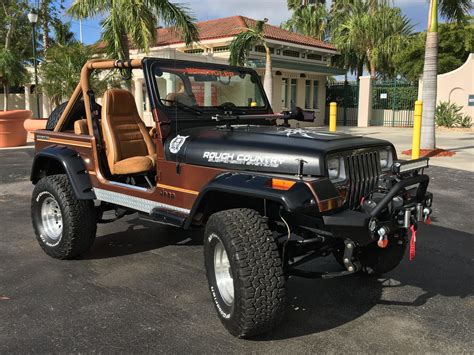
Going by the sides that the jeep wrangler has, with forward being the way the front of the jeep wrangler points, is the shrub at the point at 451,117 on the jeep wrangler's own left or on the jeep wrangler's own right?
on the jeep wrangler's own left

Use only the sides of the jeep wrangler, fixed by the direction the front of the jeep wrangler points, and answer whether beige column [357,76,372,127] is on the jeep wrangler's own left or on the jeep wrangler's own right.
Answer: on the jeep wrangler's own left

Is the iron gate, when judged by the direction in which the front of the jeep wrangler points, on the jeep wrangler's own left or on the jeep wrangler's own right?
on the jeep wrangler's own left

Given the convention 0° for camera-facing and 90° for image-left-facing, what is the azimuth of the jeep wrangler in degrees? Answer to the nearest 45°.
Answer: approximately 315°

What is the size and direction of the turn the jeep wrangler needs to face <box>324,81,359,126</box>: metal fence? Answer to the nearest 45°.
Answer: approximately 135° to its left

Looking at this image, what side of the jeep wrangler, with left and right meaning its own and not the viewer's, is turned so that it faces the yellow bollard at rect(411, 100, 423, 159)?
left

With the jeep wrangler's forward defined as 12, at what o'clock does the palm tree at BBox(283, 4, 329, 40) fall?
The palm tree is roughly at 8 o'clock from the jeep wrangler.

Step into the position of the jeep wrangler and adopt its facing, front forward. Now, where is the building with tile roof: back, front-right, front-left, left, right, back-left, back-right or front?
back-left

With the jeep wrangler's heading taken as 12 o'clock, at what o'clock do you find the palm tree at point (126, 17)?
The palm tree is roughly at 7 o'clock from the jeep wrangler.

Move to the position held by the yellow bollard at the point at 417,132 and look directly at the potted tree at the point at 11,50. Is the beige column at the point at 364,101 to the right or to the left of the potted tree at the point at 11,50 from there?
right
